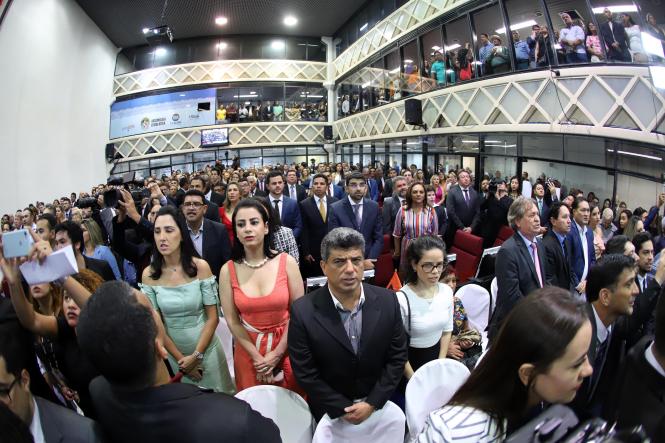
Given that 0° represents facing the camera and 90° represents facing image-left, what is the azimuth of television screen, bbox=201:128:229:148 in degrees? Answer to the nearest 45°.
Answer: approximately 0°

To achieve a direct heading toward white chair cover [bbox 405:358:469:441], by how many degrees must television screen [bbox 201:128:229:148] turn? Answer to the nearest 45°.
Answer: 0° — it already faces it

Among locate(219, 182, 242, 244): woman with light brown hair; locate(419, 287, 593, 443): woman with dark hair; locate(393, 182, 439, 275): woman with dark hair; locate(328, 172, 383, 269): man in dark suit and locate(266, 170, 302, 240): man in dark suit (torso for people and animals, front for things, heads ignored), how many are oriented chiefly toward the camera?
4

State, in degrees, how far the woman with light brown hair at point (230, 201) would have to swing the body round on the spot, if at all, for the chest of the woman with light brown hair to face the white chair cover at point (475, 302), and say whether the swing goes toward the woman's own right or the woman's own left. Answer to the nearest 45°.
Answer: approximately 45° to the woman's own left

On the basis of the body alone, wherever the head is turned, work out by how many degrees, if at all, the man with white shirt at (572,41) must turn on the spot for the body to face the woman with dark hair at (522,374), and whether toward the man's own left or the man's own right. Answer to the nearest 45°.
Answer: approximately 45° to the man's own left

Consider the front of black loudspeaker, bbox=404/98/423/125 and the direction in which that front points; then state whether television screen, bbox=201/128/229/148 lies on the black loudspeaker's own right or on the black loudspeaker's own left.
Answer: on the black loudspeaker's own right

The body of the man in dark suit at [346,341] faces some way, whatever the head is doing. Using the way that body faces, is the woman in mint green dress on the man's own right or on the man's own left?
on the man's own right

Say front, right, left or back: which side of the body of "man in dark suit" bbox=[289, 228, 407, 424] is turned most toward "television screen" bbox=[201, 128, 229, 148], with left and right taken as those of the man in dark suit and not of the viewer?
back

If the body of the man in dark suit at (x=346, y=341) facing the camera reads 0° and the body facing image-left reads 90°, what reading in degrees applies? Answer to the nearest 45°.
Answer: approximately 0°

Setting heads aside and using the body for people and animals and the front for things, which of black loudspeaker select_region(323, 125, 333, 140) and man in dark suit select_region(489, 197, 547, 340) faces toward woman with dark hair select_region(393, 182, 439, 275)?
the black loudspeaker

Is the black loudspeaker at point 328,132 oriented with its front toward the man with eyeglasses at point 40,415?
yes
